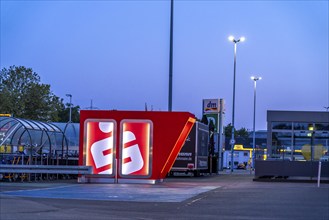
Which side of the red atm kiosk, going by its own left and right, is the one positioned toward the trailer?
left

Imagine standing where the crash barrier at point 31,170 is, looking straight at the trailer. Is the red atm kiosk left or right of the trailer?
right

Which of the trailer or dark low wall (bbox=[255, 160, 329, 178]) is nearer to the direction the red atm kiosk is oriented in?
the dark low wall
